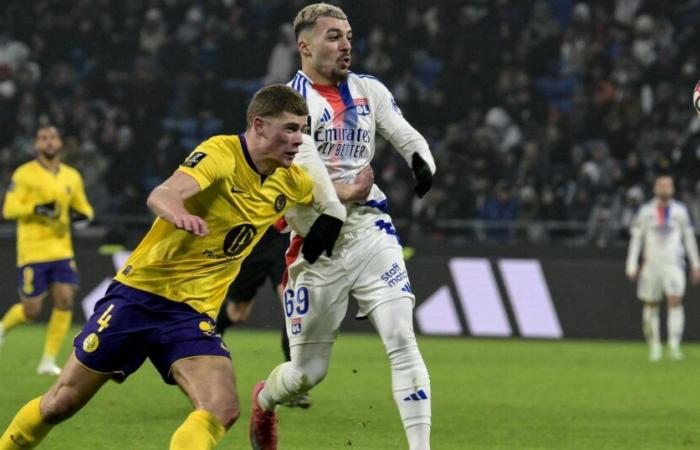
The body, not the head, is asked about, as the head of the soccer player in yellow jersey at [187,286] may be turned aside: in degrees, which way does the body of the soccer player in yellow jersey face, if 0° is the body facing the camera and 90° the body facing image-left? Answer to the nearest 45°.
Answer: approximately 315°

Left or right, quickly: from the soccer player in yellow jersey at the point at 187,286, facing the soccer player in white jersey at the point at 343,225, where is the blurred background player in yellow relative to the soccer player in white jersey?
left

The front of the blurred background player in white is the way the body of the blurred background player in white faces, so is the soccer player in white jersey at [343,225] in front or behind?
in front

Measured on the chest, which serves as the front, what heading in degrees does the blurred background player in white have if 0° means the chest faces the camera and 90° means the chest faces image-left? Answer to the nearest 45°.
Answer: approximately 0°

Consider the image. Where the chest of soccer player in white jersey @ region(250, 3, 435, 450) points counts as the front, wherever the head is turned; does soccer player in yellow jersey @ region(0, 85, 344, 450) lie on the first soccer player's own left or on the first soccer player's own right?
on the first soccer player's own right

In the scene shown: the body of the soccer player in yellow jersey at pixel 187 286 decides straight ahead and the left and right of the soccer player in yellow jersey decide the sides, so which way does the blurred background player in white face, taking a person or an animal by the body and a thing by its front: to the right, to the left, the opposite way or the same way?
to the right

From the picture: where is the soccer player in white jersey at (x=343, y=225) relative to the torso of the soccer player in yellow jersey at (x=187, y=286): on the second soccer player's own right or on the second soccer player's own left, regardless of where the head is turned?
on the second soccer player's own left

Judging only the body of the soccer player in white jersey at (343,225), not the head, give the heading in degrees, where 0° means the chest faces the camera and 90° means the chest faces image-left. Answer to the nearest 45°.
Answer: approximately 315°
